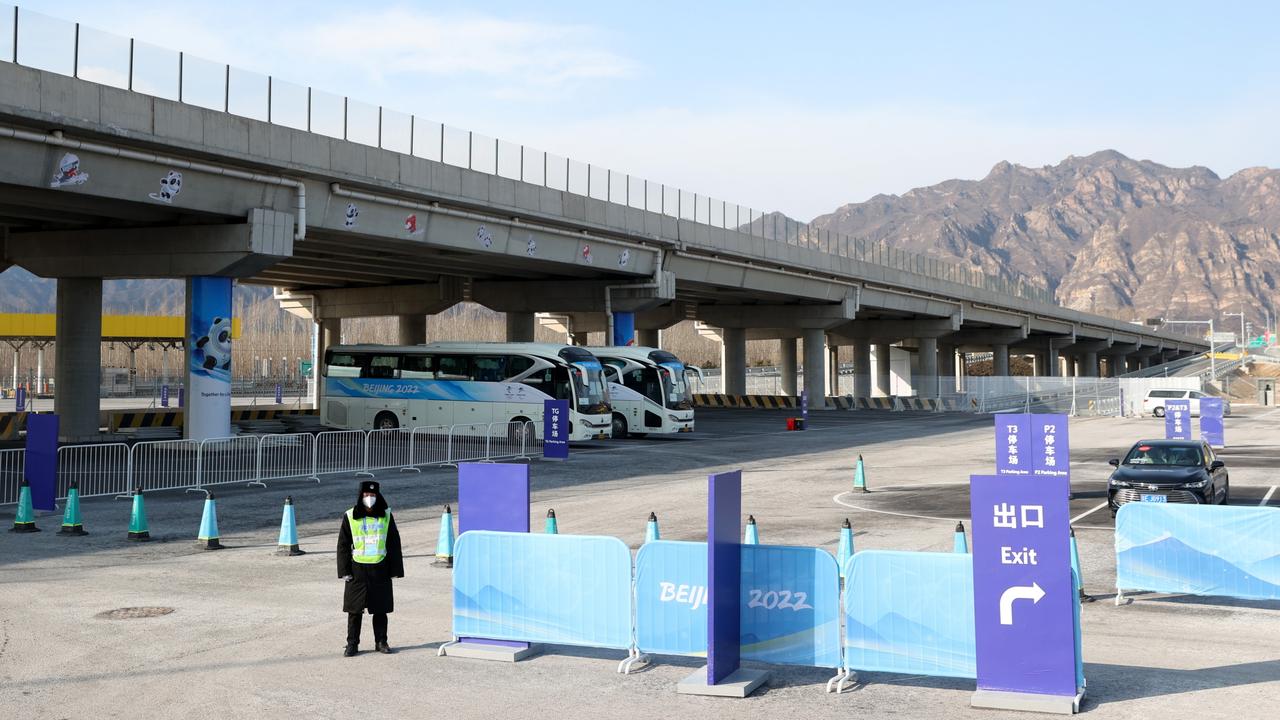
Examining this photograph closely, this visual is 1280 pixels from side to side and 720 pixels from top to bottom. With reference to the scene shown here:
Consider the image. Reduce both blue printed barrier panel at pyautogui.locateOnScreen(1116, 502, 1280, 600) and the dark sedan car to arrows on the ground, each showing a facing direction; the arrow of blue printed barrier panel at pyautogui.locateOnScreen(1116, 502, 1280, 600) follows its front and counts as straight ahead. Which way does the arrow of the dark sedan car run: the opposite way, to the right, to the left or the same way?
the same way

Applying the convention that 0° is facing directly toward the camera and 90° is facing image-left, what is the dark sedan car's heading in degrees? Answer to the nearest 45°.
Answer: approximately 0°

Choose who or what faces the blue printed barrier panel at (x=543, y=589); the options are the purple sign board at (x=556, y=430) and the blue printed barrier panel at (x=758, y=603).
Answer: the purple sign board

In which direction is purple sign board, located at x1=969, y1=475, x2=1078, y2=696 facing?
toward the camera

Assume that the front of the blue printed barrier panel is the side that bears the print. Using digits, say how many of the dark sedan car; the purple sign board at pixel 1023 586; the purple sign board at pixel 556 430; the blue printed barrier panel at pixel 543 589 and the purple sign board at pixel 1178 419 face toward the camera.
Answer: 5

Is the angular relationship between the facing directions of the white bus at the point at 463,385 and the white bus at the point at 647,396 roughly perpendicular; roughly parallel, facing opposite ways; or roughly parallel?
roughly parallel

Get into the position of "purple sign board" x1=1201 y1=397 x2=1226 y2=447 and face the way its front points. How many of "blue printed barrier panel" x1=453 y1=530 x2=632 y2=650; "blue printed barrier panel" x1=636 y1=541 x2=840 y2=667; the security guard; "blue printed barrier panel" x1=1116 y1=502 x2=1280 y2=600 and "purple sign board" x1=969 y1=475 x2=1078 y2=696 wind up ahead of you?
5

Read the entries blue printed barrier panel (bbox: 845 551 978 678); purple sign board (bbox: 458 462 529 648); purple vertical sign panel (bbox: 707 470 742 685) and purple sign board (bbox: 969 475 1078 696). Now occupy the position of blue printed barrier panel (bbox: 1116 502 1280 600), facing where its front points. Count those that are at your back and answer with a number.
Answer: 0

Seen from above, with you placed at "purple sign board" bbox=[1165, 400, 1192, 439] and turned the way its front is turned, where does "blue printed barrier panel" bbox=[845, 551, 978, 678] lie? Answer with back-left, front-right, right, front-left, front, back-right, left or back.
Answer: front

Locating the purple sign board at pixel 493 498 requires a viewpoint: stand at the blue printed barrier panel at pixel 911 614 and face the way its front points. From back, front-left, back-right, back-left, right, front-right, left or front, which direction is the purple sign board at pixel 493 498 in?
right

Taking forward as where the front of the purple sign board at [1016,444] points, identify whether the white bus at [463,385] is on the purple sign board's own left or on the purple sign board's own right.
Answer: on the purple sign board's own right

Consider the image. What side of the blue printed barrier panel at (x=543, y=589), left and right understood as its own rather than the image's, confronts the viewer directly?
front

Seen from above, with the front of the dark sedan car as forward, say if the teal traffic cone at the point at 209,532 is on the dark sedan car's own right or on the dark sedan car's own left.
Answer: on the dark sedan car's own right

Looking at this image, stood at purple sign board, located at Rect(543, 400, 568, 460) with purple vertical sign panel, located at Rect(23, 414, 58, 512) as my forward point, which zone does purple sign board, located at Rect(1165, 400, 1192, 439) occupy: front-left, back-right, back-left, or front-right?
back-left

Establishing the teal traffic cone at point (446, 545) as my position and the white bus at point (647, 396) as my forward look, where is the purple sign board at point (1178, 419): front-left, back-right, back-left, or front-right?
front-right

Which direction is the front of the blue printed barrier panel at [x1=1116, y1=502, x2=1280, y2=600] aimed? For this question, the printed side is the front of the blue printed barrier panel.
toward the camera

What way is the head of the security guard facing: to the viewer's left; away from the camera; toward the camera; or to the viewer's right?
toward the camera

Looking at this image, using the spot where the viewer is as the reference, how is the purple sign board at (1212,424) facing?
facing the viewer

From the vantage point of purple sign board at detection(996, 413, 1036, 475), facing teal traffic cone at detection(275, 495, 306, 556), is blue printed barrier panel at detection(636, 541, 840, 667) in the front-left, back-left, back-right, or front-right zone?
front-left
